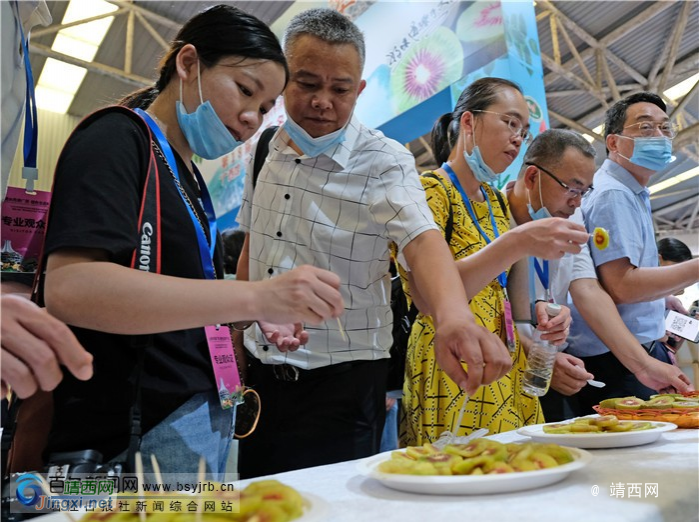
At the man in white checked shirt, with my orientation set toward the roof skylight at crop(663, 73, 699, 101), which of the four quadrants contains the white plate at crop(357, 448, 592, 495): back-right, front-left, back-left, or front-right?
back-right

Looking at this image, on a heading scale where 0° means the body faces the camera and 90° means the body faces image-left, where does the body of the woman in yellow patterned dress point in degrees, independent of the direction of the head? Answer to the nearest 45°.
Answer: approximately 315°

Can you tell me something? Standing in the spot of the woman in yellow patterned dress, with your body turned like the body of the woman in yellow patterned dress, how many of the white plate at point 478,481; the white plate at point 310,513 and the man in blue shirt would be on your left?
1

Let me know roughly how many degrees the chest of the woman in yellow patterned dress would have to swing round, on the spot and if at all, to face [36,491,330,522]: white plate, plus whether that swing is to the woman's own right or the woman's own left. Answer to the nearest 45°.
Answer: approximately 45° to the woman's own right

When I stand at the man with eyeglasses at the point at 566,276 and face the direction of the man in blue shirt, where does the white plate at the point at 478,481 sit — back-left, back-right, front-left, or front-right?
back-right

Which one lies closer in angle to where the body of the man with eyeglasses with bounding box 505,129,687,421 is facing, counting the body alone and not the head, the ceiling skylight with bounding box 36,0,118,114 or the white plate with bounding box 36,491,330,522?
the white plate
